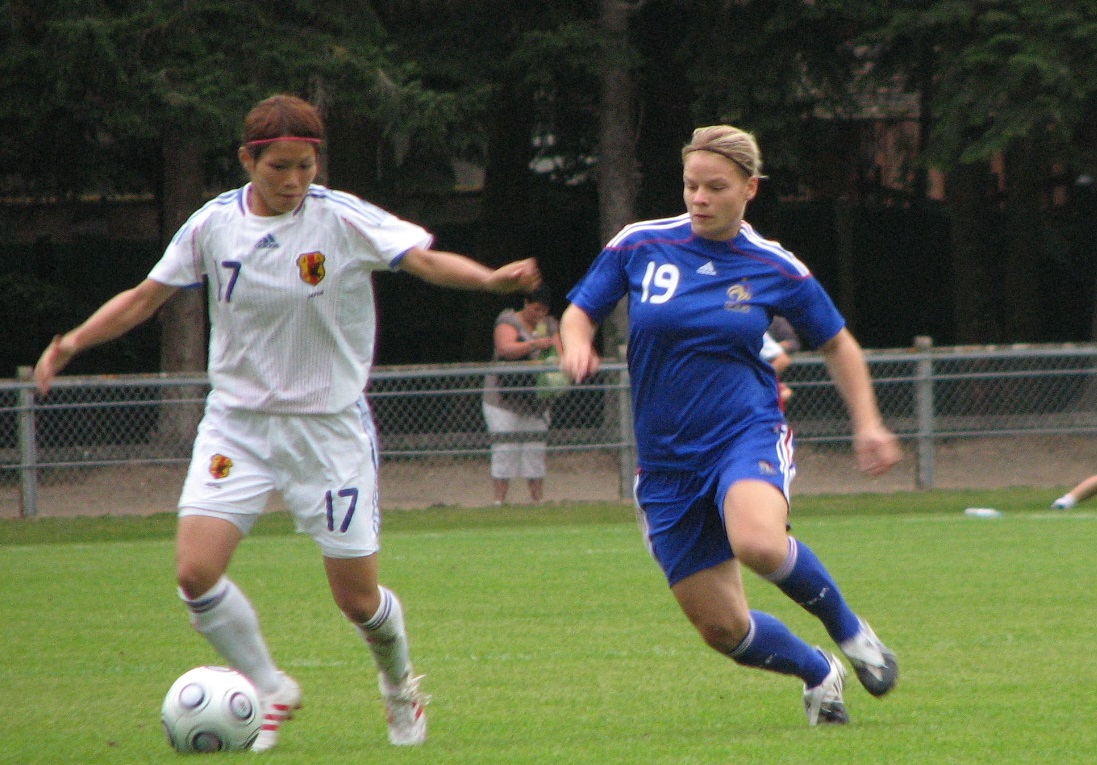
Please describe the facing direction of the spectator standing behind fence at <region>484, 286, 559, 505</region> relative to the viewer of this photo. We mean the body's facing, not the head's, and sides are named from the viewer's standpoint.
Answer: facing the viewer and to the right of the viewer

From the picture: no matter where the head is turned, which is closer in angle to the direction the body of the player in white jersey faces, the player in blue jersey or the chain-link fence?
the player in blue jersey

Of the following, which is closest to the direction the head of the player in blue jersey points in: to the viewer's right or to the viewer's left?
to the viewer's left

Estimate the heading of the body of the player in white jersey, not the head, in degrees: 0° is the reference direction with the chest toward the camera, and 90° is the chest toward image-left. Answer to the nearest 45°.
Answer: approximately 0°

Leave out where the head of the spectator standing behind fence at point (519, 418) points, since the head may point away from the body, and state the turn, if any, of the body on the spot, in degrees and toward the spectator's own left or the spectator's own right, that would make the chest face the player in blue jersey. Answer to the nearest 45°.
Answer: approximately 45° to the spectator's own right

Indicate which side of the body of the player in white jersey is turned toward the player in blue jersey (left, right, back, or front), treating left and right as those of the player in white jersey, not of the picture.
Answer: left

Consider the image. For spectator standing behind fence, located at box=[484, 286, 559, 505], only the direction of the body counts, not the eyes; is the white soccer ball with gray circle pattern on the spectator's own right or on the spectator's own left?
on the spectator's own right

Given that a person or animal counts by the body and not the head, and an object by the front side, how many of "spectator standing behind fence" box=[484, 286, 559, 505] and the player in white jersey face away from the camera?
0

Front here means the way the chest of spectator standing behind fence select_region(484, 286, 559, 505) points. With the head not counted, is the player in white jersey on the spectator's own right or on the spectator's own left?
on the spectator's own right

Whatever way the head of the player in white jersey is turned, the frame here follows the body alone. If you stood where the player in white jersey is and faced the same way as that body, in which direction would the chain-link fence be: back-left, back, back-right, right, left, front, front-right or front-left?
back
